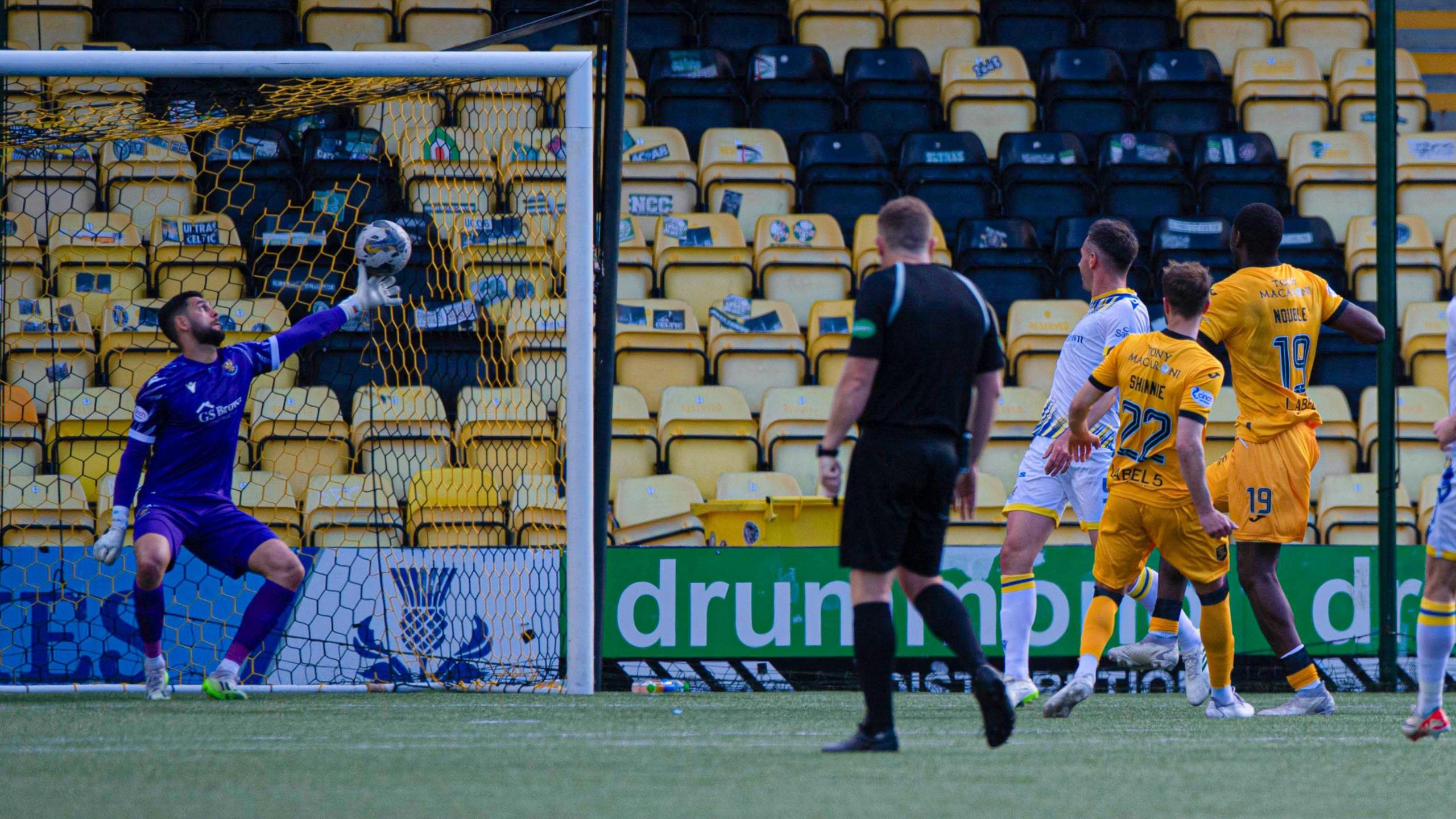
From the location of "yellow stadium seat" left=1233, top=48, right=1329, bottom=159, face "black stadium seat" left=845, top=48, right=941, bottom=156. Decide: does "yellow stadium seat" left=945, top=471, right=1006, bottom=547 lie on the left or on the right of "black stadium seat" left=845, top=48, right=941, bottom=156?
left

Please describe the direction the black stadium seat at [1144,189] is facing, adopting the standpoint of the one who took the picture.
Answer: facing the viewer

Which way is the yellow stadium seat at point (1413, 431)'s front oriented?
toward the camera

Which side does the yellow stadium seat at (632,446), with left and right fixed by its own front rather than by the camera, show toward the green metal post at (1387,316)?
left

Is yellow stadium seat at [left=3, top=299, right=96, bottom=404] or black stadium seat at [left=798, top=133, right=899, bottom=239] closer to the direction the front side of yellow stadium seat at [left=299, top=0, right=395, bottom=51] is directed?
the yellow stadium seat

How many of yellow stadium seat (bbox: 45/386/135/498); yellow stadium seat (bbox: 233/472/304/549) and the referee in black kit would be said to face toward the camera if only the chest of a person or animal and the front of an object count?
2

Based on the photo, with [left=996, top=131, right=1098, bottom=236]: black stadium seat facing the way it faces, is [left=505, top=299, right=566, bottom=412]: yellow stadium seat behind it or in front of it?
in front

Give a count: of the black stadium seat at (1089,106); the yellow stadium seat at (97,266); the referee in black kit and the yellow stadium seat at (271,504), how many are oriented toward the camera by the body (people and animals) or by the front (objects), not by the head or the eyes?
3

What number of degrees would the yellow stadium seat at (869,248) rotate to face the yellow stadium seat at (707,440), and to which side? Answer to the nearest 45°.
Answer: approximately 45° to its right

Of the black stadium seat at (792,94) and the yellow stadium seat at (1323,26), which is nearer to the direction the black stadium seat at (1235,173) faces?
the black stadium seat

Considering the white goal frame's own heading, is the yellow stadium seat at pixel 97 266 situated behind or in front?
behind

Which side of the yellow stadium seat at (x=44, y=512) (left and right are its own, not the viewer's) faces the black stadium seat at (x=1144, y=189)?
left

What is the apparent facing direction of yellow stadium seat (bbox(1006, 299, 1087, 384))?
toward the camera

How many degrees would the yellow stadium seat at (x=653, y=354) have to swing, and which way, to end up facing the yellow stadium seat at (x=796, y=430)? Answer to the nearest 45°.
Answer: approximately 45° to its left
